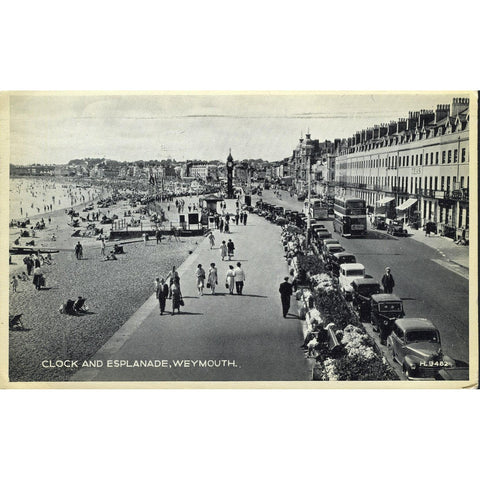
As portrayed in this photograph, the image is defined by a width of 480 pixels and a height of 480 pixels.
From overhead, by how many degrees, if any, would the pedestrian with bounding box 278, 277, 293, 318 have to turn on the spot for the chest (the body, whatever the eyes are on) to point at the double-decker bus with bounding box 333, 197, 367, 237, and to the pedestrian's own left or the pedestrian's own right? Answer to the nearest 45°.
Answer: approximately 45° to the pedestrian's own right

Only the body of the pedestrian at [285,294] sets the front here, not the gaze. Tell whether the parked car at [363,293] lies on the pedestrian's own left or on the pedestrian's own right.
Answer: on the pedestrian's own right

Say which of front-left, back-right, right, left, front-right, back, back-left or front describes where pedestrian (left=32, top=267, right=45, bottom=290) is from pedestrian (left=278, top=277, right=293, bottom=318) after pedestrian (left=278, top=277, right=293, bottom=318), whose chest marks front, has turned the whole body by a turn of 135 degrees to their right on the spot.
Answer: back-right

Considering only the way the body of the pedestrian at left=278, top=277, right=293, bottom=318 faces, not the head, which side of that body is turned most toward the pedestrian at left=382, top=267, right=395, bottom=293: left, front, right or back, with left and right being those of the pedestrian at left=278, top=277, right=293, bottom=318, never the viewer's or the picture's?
right

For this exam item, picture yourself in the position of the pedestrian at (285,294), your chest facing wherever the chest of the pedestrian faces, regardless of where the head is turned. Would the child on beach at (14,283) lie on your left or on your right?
on your left

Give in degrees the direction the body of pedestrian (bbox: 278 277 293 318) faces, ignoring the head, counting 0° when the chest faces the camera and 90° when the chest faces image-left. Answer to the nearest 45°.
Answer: approximately 180°

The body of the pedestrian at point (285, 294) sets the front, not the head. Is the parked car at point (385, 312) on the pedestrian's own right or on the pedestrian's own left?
on the pedestrian's own right

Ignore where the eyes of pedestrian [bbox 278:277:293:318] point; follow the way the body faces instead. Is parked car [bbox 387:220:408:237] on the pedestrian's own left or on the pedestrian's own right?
on the pedestrian's own right

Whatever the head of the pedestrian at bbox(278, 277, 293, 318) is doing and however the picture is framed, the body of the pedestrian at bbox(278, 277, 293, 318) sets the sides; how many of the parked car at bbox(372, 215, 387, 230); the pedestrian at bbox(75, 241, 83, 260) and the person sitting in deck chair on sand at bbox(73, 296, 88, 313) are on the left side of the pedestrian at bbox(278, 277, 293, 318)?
2
